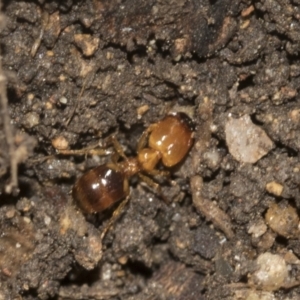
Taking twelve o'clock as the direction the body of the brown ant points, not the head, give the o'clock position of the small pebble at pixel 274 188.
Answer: The small pebble is roughly at 2 o'clock from the brown ant.

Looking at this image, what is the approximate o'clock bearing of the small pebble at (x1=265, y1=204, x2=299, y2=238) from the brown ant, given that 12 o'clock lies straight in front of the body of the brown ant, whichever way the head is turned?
The small pebble is roughly at 2 o'clock from the brown ant.

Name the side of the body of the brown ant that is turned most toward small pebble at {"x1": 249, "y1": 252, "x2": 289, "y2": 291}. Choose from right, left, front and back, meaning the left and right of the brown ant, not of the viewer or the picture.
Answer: right

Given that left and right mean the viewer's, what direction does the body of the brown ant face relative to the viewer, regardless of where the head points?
facing away from the viewer and to the right of the viewer

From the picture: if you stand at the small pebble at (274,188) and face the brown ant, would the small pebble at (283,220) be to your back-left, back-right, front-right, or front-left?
back-left
